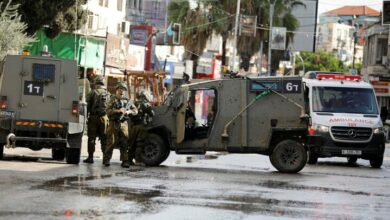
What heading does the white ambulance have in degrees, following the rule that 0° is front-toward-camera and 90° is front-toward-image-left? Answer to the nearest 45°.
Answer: approximately 0°

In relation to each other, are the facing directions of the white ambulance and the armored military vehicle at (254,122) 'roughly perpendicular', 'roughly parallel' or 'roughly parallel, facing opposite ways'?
roughly perpendicular

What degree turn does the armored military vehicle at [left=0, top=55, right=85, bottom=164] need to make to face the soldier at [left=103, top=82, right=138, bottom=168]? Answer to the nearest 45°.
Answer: approximately 90° to its right

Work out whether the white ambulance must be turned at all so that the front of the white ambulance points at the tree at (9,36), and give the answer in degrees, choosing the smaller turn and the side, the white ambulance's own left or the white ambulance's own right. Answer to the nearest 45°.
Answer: approximately 90° to the white ambulance's own right

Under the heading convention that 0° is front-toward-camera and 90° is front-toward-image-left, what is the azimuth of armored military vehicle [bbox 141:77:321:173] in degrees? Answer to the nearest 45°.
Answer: approximately 90°

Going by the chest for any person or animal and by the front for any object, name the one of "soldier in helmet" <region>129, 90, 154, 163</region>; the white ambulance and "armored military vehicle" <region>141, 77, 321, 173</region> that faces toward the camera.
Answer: the white ambulance

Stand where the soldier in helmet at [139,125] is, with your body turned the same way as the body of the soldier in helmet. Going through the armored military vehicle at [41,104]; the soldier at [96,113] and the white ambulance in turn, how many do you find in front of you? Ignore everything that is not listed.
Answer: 2

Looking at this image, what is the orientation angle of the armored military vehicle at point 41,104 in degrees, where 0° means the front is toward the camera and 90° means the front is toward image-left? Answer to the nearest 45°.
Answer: approximately 180°

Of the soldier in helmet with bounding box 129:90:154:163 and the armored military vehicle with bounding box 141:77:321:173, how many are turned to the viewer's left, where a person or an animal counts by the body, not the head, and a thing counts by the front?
2

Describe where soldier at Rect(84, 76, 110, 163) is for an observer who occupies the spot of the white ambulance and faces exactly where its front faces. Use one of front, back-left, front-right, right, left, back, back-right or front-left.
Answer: front-right
